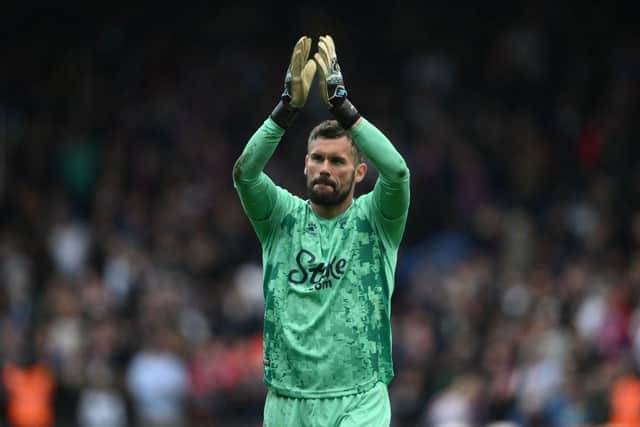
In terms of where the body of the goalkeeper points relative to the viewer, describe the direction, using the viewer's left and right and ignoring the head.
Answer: facing the viewer
